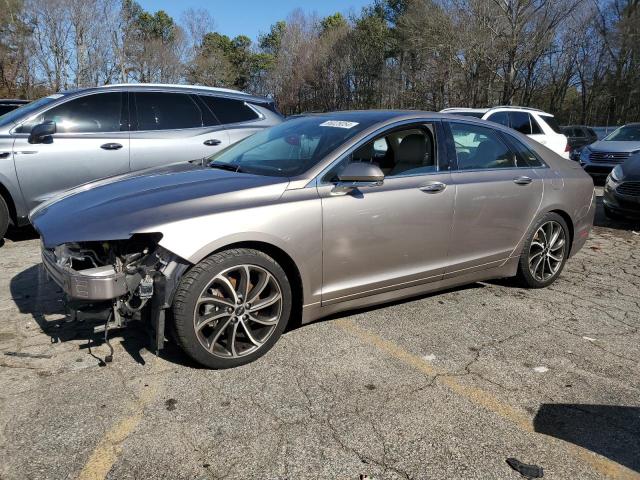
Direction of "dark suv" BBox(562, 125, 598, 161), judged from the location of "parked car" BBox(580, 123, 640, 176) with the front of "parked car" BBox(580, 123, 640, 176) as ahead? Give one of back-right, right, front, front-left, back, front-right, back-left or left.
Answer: back-right

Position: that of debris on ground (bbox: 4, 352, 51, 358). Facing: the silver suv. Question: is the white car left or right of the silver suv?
right

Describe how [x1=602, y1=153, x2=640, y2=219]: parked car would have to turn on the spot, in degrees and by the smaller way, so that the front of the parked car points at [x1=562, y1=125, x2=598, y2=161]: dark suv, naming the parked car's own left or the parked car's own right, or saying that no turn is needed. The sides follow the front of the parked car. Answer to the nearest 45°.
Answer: approximately 135° to the parked car's own right

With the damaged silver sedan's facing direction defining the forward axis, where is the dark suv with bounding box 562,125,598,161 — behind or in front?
behind

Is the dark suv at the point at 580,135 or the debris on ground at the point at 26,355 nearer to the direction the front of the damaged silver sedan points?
the debris on ground

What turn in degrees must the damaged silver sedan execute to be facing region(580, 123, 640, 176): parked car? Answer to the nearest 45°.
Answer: approximately 180°

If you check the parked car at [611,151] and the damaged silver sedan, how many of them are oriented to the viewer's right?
0

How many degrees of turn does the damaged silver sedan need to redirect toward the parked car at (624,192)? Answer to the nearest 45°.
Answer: approximately 180°

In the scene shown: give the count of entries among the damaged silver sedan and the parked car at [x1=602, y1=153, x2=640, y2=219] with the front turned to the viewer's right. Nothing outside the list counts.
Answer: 0

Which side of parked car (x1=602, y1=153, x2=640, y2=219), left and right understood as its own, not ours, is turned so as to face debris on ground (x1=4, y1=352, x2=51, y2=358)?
front

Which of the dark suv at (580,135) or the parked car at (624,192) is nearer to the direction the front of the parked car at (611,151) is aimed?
the parked car

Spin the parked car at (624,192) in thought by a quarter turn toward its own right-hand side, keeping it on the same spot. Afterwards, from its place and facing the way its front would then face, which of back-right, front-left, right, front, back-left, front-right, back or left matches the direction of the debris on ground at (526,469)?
back-left

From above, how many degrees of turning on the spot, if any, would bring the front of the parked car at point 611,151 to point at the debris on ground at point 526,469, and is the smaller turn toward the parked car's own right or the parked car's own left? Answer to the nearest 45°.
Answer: approximately 45° to the parked car's own left

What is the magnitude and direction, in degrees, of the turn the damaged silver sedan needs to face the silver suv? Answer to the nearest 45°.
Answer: approximately 90° to its right
